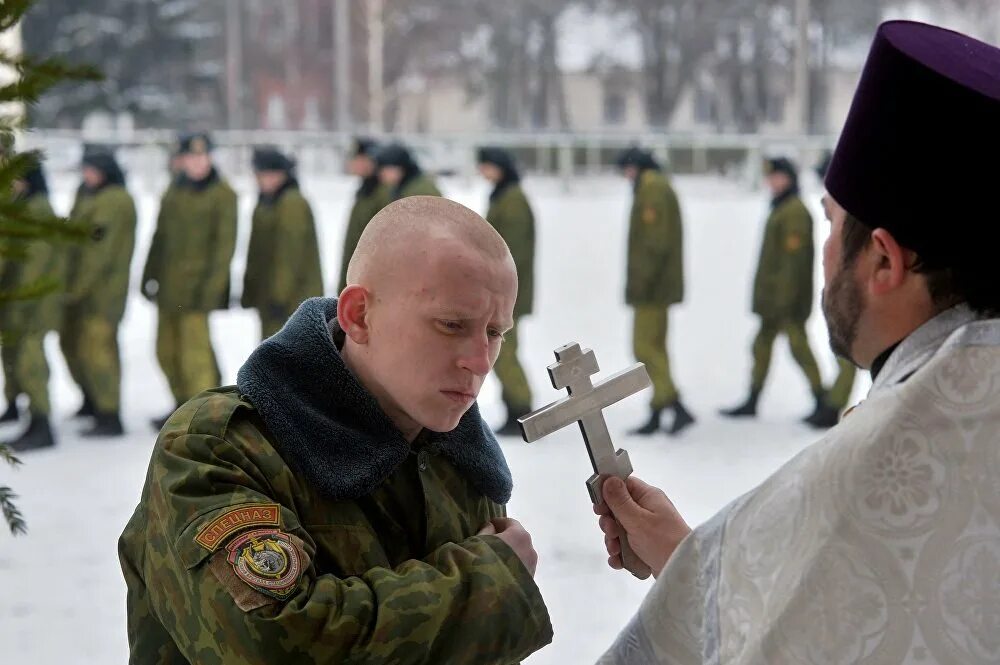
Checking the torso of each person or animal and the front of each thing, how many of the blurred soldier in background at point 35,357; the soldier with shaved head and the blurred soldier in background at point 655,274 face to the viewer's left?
2

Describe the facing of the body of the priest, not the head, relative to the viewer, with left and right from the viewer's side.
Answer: facing away from the viewer and to the left of the viewer

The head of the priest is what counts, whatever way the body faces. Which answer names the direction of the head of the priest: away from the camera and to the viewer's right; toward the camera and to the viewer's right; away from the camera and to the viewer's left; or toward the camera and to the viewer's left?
away from the camera and to the viewer's left

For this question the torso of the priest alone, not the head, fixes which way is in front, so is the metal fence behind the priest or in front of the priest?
in front

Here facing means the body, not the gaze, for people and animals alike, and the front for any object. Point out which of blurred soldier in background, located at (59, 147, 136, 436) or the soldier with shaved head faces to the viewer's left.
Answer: the blurred soldier in background

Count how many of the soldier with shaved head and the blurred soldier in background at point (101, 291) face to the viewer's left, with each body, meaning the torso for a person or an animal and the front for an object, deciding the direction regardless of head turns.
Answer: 1

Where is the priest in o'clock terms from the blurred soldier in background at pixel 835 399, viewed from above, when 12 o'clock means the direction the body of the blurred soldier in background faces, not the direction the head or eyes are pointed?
The priest is roughly at 9 o'clock from the blurred soldier in background.

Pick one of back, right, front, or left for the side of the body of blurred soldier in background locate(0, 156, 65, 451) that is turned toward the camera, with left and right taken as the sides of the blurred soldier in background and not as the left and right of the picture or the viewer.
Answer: left

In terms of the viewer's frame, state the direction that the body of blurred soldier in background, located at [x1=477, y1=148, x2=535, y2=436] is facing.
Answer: to the viewer's left

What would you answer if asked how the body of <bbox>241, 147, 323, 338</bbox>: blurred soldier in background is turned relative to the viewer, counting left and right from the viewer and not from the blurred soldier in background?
facing the viewer and to the left of the viewer

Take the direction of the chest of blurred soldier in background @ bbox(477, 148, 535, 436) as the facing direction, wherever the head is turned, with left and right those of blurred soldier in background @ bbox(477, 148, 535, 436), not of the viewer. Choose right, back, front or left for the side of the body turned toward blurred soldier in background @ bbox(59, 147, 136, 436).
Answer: front

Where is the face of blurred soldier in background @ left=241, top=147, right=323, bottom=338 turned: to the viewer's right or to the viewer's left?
to the viewer's left

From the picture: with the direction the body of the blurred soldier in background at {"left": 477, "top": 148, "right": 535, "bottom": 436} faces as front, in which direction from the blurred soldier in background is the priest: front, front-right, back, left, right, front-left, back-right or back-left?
left

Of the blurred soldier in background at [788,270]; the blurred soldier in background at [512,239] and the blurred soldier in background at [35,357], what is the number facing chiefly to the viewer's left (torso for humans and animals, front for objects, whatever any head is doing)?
3

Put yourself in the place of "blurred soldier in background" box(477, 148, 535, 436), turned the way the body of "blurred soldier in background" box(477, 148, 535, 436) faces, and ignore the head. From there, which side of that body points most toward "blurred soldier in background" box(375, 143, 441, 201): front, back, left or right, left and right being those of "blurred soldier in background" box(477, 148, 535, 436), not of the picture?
front

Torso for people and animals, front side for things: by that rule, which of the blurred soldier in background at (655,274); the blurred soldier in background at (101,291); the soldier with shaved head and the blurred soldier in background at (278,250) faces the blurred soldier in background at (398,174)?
the blurred soldier in background at (655,274)

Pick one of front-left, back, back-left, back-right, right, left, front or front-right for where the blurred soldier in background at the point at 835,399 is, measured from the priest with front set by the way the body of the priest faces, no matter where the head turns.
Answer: front-right

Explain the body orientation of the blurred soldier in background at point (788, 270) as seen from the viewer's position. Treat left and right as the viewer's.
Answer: facing to the left of the viewer

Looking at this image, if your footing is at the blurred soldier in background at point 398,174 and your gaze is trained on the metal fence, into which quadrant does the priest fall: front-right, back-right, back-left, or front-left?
back-right

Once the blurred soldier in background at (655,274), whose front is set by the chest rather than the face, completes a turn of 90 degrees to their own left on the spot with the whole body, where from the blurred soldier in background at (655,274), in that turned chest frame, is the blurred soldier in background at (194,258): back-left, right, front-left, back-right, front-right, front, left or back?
right
